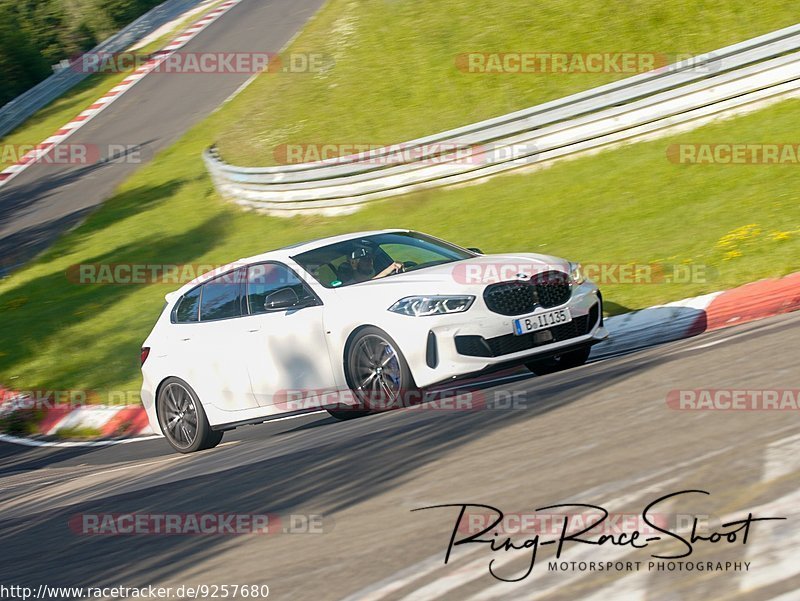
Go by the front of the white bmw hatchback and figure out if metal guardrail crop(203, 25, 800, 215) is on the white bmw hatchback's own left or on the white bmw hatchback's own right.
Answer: on the white bmw hatchback's own left

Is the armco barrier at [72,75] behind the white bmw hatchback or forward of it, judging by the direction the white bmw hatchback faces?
behind

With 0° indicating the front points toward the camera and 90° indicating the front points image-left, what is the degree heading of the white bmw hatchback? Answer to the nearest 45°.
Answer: approximately 315°
